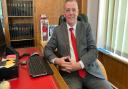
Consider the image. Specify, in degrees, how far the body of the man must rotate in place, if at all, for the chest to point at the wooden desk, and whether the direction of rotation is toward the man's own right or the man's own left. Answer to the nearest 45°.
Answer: approximately 90° to the man's own right

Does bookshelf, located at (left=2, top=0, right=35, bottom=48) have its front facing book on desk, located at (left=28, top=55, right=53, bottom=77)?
yes

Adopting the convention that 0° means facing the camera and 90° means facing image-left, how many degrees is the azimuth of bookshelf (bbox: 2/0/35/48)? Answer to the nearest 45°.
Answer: approximately 0°

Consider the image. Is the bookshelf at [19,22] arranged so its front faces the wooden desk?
yes

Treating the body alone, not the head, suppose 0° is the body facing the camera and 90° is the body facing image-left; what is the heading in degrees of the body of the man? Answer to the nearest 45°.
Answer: approximately 0°

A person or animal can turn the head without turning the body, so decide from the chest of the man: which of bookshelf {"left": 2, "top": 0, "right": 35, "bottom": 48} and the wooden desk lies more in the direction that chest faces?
the wooden desk

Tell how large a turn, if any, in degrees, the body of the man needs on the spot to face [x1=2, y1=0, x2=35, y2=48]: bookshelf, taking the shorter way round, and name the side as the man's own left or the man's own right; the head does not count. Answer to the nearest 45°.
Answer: approximately 135° to the man's own right

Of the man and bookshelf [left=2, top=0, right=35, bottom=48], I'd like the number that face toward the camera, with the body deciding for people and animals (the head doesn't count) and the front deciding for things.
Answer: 2
